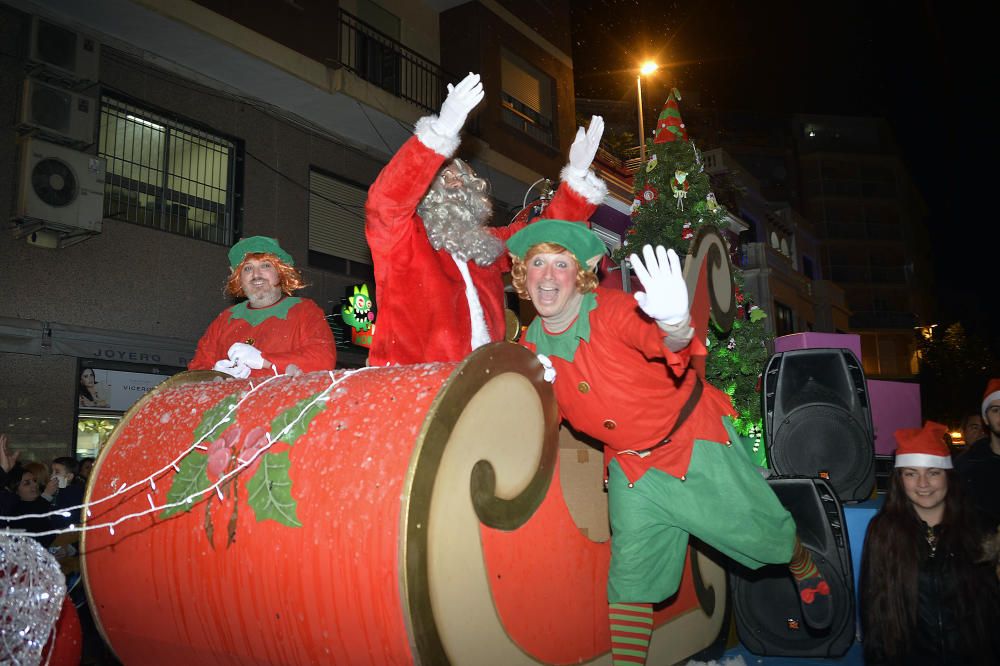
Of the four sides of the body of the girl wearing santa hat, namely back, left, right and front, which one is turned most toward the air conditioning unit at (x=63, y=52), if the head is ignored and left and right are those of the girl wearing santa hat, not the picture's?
right

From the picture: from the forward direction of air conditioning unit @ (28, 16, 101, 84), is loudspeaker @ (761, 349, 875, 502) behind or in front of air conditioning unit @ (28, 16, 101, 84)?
in front

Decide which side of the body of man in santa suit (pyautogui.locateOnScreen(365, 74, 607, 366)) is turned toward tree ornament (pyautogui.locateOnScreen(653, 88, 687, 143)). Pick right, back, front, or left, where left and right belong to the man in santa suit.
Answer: left

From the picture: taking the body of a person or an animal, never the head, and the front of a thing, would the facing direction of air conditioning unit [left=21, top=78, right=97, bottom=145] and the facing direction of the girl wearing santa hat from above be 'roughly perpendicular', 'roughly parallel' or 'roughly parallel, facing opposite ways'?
roughly perpendicular

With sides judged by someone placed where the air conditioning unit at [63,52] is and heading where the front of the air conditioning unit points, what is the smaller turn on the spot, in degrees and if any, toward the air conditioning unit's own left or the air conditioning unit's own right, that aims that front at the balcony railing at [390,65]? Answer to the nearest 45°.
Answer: approximately 90° to the air conditioning unit's own left

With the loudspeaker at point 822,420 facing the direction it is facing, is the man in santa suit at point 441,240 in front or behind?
in front

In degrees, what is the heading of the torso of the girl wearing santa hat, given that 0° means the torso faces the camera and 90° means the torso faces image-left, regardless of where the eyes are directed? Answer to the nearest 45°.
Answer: approximately 0°

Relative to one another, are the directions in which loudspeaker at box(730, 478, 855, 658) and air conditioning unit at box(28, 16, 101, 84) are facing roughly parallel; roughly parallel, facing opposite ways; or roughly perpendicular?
roughly perpendicular

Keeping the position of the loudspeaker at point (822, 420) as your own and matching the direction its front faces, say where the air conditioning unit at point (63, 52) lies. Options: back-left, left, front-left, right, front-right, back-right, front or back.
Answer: right
